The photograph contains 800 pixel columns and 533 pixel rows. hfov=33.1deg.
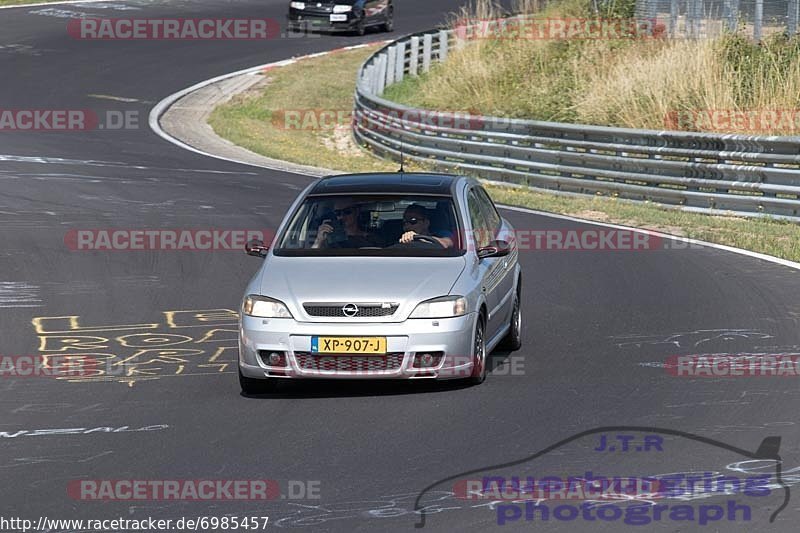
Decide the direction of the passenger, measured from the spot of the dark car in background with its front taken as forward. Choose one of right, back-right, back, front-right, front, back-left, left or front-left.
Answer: front-left

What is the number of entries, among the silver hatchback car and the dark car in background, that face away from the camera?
0

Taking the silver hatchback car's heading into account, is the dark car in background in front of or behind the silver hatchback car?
behind

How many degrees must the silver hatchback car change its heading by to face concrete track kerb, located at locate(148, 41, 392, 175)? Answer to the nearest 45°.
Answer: approximately 180°

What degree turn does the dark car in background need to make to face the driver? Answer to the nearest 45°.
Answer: approximately 45° to its left

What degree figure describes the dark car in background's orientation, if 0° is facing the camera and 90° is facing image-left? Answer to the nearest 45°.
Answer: approximately 45°

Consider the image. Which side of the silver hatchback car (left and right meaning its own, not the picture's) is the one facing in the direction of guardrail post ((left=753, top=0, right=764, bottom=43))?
back

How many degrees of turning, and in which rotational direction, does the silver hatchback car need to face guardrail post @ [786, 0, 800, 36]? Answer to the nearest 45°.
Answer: approximately 135° to its left
